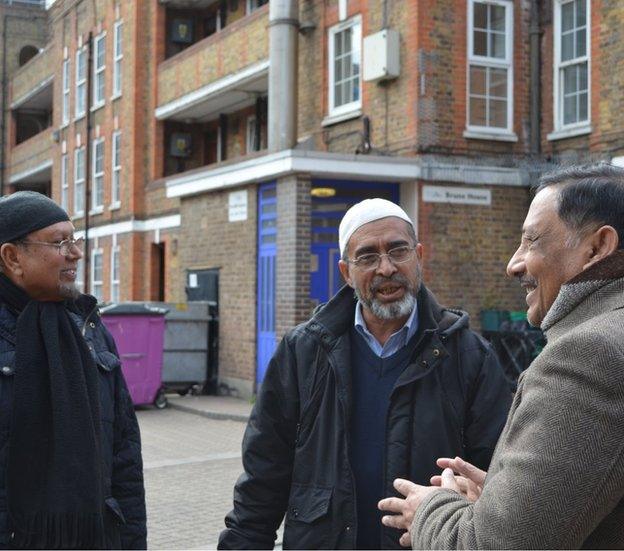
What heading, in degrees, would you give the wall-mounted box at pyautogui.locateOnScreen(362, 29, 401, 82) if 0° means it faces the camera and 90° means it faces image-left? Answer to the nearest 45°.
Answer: approximately 45°

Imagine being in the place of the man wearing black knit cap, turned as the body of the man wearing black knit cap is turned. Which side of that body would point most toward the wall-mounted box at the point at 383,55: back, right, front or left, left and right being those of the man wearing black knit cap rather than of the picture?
left

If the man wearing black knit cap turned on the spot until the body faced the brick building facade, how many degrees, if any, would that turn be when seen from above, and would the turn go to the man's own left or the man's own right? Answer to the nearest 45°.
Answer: approximately 90° to the man's own left

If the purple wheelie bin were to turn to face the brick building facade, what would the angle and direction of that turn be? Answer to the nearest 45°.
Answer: approximately 180°

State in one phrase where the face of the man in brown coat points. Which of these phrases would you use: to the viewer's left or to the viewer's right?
to the viewer's left

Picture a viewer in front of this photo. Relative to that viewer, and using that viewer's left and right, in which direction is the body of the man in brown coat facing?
facing to the left of the viewer

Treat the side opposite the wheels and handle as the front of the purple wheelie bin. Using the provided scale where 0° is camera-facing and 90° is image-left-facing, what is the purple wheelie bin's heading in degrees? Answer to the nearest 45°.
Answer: approximately 90°
